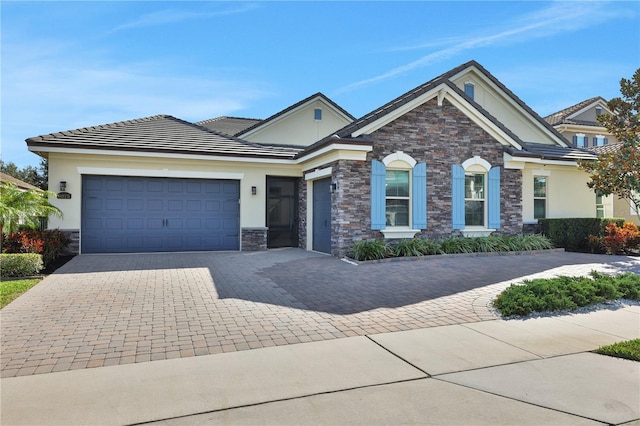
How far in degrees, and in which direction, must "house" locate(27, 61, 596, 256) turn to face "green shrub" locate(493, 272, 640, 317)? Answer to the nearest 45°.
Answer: approximately 45° to its left

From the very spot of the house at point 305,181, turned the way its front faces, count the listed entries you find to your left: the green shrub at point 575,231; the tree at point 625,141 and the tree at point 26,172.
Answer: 2

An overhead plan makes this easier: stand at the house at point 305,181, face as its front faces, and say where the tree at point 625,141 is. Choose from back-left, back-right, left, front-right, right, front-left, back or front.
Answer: left

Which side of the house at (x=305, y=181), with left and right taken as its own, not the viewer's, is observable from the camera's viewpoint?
front

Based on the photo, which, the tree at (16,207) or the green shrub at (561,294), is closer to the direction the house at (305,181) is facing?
the green shrub

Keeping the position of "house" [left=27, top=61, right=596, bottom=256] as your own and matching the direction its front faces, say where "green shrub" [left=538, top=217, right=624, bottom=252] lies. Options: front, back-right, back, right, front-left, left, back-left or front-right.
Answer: left

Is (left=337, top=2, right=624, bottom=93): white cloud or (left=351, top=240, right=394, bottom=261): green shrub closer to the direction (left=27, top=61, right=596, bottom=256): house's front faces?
the green shrub

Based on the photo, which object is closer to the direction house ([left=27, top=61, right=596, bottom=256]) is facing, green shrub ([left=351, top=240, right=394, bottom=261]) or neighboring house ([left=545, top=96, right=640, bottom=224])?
the green shrub

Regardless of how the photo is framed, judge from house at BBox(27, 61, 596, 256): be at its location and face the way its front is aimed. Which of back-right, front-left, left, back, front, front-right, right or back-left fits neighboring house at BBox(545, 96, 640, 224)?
back-left
